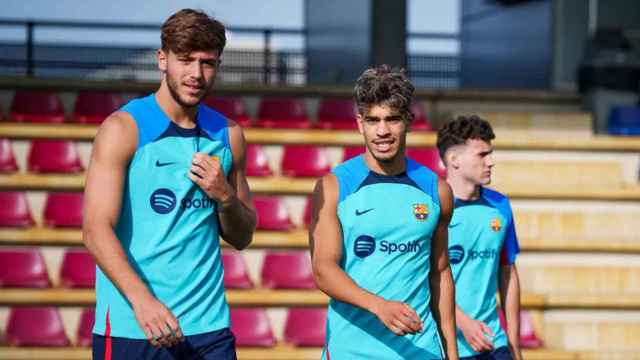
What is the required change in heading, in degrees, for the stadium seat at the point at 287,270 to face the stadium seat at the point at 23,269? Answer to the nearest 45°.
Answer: approximately 90° to its right

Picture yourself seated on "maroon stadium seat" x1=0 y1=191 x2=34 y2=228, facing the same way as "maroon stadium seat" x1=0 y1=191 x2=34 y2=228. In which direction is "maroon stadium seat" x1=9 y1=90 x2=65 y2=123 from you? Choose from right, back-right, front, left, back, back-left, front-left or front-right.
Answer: back

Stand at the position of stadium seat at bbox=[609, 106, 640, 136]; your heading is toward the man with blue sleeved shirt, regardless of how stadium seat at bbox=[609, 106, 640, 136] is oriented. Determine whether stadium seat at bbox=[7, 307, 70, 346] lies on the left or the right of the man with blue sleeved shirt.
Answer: right

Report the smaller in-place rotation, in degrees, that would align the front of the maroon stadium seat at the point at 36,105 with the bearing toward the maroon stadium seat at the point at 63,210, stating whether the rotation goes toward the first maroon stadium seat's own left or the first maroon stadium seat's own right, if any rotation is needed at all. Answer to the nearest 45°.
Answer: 0° — it already faces it

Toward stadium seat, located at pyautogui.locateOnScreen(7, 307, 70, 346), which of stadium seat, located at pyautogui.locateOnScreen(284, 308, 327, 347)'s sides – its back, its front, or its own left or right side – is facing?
right

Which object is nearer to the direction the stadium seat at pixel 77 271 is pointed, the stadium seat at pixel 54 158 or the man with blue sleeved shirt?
the man with blue sleeved shirt

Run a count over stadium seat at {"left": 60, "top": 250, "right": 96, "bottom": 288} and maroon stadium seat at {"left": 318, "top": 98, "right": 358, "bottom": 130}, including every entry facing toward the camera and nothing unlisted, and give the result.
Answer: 2

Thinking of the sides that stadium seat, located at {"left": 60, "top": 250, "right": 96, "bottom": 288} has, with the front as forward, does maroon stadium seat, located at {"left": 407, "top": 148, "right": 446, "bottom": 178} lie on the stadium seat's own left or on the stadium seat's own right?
on the stadium seat's own left

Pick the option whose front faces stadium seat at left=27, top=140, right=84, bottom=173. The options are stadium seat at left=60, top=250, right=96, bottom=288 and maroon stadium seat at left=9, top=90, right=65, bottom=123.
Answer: the maroon stadium seat

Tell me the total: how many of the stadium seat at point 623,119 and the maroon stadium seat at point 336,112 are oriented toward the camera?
2
